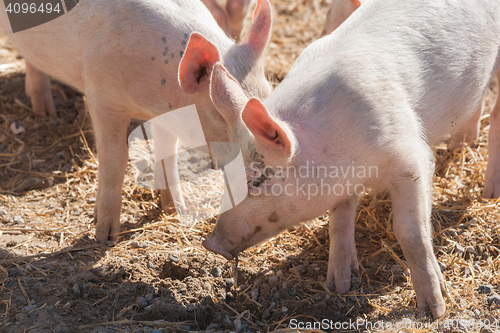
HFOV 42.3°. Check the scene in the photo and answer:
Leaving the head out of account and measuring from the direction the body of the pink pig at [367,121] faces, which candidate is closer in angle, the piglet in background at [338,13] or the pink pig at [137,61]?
the pink pig

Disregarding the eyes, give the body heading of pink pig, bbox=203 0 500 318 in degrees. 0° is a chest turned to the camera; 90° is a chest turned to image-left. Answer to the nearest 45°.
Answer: approximately 45°

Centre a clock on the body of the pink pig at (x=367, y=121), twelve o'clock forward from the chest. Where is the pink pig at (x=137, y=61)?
the pink pig at (x=137, y=61) is roughly at 2 o'clock from the pink pig at (x=367, y=121).

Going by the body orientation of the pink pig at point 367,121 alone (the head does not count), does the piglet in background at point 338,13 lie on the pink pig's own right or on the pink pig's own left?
on the pink pig's own right

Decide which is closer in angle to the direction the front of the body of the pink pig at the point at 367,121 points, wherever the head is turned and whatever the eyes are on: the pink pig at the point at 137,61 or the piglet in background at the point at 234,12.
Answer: the pink pig

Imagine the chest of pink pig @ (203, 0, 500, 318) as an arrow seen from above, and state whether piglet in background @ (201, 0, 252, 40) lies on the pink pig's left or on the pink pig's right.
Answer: on the pink pig's right
